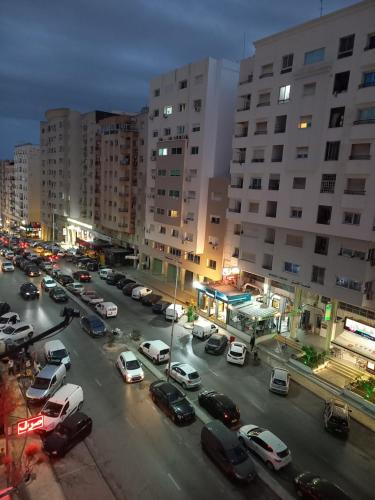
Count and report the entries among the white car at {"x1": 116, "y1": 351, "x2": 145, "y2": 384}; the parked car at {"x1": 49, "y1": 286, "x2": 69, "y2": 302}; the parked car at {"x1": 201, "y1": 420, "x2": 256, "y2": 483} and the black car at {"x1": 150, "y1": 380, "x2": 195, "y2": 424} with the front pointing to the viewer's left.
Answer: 0

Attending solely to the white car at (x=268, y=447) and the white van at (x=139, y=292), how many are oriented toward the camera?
0

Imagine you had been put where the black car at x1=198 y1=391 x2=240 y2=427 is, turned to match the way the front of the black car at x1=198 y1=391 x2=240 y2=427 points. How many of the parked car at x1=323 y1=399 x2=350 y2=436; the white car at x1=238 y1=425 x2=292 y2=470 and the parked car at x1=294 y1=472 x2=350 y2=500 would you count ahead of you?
0

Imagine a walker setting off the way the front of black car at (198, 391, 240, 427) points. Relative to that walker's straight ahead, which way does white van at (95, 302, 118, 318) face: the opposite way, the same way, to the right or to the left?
the same way

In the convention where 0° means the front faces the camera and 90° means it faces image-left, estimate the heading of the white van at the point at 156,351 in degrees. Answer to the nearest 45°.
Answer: approximately 135°

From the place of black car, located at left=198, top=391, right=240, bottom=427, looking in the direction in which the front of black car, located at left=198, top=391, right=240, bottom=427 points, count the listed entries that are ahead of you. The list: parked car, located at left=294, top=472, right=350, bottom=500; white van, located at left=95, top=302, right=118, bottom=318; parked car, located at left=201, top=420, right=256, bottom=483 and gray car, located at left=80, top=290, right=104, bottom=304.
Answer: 2

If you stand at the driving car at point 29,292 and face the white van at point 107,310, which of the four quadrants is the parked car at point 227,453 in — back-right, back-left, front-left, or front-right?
front-right

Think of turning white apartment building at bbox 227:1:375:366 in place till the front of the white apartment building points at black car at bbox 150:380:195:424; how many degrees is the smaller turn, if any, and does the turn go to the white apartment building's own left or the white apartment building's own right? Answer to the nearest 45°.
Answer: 0° — it already faces it

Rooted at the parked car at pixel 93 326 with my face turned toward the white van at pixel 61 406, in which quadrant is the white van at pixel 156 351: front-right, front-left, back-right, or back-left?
front-left

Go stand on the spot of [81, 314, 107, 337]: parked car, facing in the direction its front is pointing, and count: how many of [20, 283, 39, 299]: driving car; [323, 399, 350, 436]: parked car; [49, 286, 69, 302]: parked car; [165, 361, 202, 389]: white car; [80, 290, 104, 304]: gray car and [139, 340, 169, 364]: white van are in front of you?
3

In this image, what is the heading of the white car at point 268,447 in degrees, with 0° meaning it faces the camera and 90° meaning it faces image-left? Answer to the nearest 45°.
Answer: approximately 135°

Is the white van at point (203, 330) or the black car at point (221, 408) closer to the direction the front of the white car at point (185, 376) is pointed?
the white van

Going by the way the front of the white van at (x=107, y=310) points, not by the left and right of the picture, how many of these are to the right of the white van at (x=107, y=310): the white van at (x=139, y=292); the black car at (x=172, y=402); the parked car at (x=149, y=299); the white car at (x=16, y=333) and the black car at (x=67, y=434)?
2
